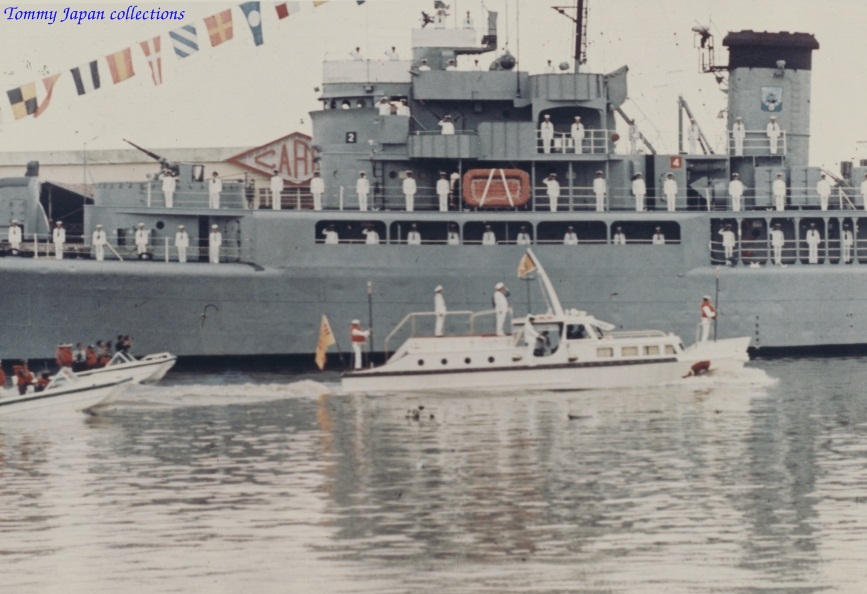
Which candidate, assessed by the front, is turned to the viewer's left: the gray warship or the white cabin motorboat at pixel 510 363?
the gray warship

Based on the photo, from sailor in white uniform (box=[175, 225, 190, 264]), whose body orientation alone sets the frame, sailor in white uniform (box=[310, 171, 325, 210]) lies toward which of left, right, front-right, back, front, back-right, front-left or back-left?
left

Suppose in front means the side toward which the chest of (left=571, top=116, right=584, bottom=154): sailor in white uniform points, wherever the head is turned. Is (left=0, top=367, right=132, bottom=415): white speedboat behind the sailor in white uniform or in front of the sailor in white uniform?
in front

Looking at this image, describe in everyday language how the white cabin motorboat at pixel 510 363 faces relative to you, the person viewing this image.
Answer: facing to the right of the viewer

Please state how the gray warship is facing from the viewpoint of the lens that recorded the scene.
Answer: facing to the left of the viewer

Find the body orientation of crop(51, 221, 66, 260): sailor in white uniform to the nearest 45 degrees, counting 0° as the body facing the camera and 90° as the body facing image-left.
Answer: approximately 0°

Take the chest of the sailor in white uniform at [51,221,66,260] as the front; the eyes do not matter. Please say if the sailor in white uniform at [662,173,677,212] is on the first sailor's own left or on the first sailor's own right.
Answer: on the first sailor's own left

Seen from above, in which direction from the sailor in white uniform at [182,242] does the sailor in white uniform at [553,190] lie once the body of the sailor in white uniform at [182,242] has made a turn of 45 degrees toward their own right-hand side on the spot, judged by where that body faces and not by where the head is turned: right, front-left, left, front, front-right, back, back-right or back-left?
back-left

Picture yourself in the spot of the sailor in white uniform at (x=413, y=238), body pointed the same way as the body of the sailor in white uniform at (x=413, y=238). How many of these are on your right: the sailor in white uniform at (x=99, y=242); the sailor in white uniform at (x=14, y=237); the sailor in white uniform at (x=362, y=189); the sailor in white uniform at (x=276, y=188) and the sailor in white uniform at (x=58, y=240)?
5

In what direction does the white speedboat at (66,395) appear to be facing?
to the viewer's right

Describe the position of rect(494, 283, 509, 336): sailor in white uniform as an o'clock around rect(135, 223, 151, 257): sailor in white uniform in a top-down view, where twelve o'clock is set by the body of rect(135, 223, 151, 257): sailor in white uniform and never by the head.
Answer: rect(494, 283, 509, 336): sailor in white uniform is roughly at 10 o'clock from rect(135, 223, 151, 257): sailor in white uniform.
